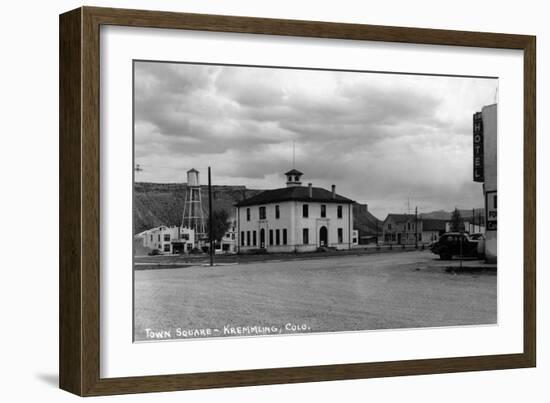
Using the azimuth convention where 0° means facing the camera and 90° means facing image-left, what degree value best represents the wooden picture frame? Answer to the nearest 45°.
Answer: approximately 315°
